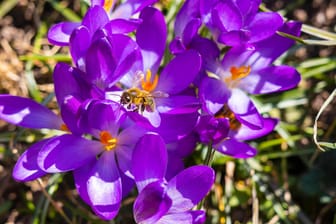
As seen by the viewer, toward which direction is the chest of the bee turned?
to the viewer's left
